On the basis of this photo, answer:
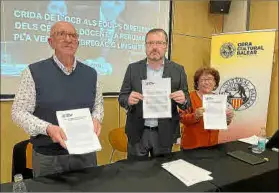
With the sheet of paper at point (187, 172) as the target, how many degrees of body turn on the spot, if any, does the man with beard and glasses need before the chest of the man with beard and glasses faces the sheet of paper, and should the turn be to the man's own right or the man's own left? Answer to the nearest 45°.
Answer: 0° — they already face it

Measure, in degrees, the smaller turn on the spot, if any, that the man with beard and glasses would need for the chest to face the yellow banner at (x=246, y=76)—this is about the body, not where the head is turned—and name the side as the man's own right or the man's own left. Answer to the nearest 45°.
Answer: approximately 135° to the man's own left

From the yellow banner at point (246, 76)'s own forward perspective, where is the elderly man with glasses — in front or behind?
in front

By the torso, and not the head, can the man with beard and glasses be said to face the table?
yes

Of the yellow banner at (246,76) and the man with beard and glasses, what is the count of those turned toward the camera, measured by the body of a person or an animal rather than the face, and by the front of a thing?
2

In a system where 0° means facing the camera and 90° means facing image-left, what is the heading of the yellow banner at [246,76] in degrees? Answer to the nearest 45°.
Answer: approximately 0°

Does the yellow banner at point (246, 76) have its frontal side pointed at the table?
yes

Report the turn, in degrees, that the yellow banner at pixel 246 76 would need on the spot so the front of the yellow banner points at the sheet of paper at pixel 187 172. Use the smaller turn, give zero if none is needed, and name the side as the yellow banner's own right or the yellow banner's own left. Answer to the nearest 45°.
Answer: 0° — it already faces it

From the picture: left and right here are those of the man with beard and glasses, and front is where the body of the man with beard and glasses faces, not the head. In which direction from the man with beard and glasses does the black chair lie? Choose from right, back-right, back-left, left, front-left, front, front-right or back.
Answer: right
